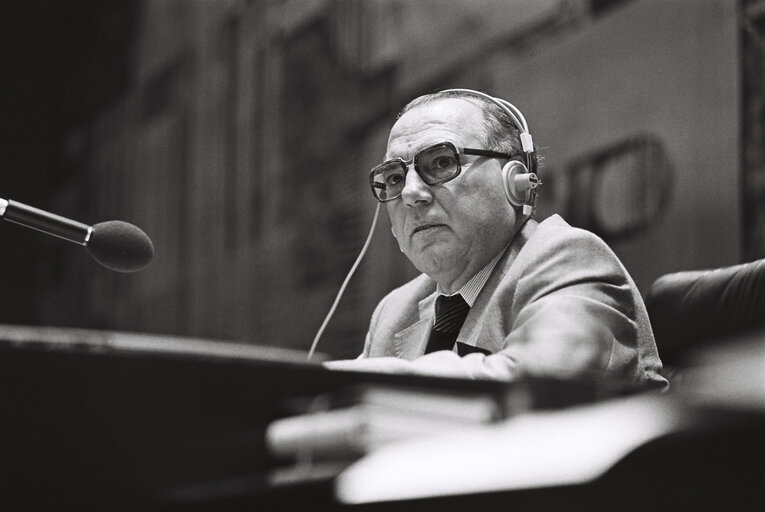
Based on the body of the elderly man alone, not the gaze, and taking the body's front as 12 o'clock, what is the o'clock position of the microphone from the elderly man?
The microphone is roughly at 12 o'clock from the elderly man.

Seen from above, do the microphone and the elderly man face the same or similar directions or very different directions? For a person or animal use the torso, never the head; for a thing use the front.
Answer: very different directions

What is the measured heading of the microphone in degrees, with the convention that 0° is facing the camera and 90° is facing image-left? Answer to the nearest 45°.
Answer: approximately 270°

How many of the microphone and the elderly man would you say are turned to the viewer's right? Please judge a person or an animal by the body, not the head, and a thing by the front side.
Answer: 1

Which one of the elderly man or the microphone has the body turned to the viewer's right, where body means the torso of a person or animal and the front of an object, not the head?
the microphone

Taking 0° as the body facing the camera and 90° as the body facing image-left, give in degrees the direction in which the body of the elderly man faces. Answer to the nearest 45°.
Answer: approximately 45°

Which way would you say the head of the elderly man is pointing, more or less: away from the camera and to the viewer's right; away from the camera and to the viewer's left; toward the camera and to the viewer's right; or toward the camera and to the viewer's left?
toward the camera and to the viewer's left

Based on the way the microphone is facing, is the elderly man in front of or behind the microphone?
in front
